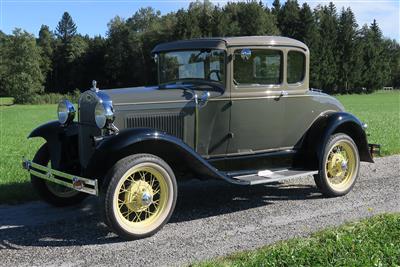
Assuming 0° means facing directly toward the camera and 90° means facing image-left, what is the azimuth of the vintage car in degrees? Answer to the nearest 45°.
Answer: approximately 45°
